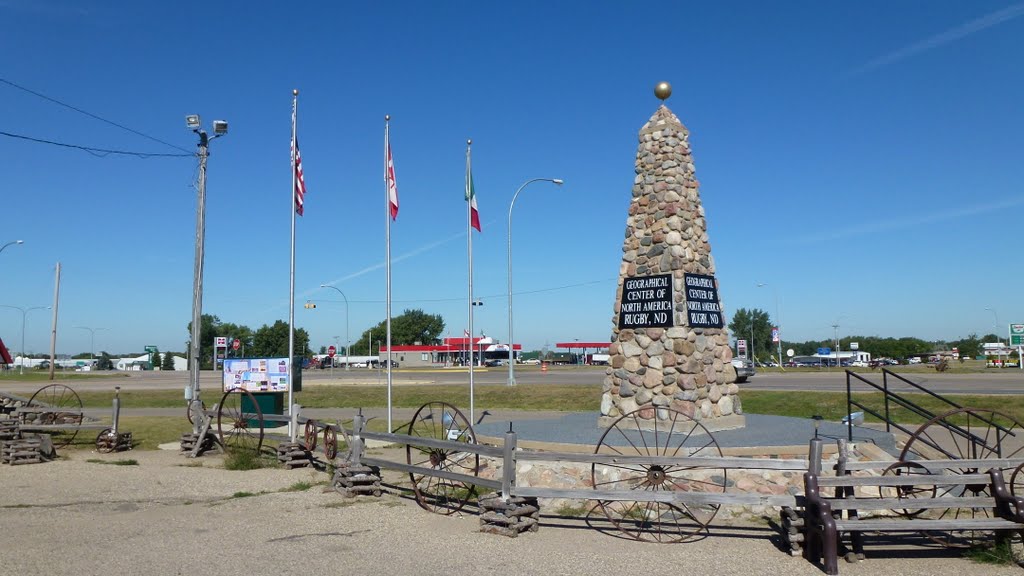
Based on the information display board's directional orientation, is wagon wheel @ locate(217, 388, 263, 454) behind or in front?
in front

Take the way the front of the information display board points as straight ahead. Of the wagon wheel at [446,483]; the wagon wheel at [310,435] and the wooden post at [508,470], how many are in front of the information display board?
3

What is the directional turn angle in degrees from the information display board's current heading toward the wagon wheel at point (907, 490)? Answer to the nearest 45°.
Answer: approximately 45° to its left

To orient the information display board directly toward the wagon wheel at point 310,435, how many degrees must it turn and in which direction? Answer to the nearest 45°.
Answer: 0° — it already faces it

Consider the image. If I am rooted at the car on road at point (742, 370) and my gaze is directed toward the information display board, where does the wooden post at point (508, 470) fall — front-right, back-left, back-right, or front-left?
front-left

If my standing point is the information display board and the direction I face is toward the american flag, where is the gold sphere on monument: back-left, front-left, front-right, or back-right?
front-left

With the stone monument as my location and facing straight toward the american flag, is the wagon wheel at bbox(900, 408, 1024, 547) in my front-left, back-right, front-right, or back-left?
back-left

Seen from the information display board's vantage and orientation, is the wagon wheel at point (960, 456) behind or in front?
in front

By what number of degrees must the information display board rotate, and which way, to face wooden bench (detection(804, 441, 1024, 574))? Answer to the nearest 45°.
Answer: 0° — it already faces it

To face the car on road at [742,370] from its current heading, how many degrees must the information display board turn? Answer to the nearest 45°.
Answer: approximately 90° to its left

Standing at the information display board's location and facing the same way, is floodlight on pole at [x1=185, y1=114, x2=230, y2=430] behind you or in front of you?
in front

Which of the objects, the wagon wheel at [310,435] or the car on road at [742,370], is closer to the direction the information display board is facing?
the wagon wheel

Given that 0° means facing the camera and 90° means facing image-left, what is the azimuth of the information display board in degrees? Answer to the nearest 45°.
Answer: approximately 0°

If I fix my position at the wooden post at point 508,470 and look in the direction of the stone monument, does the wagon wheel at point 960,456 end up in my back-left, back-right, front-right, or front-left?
front-right
